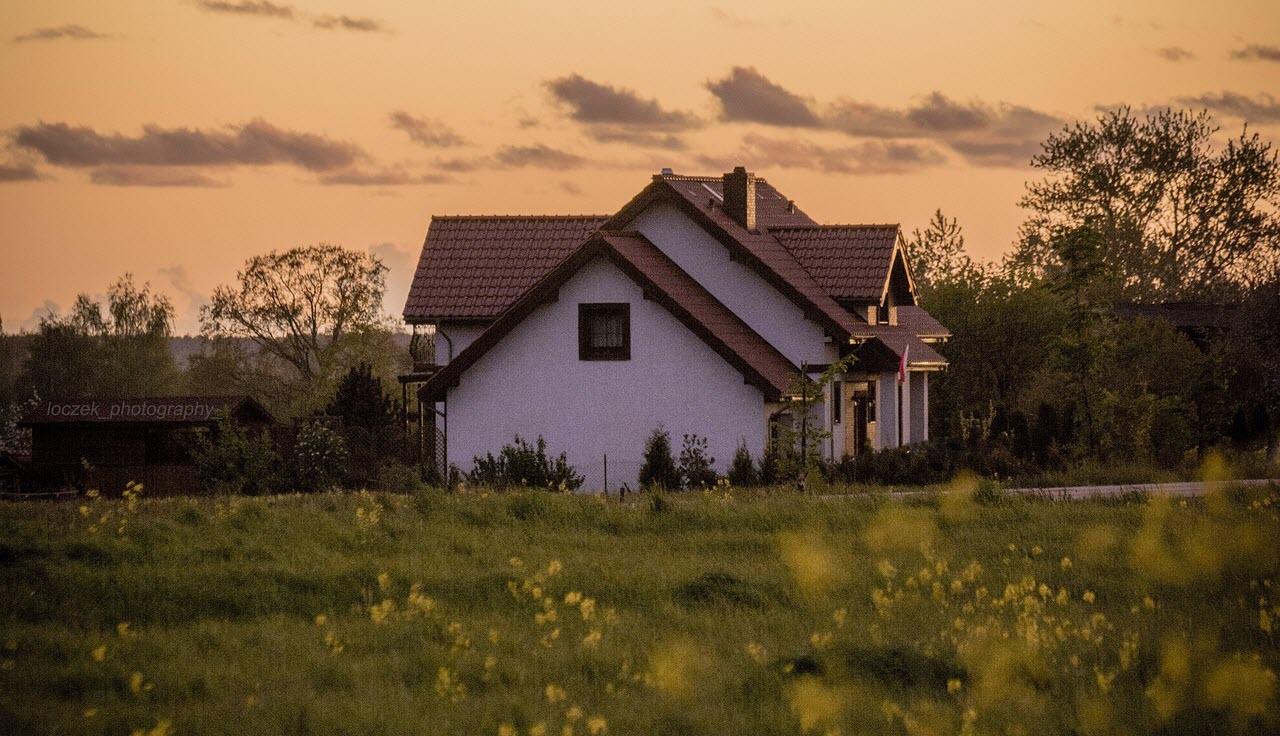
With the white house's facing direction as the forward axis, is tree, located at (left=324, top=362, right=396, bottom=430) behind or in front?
behind

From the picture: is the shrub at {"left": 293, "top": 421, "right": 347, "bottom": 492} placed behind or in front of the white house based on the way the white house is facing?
behind

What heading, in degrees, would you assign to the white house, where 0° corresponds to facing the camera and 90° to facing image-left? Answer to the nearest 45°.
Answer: approximately 270°

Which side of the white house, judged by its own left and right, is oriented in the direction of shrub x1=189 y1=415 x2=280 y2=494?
back

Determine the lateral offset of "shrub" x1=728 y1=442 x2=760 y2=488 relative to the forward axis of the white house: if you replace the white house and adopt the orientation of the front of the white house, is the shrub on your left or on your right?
on your right
